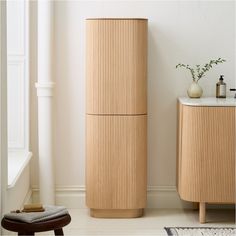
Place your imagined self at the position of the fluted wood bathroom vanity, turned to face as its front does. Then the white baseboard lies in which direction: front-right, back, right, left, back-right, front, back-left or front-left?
back-right

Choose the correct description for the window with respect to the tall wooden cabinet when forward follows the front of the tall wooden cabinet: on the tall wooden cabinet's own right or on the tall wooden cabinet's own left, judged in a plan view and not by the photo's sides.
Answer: on the tall wooden cabinet's own right

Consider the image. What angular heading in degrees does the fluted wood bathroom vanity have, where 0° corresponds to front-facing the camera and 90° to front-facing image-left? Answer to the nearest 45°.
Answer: approximately 0°

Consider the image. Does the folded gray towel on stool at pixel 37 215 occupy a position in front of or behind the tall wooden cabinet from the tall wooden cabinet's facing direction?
in front

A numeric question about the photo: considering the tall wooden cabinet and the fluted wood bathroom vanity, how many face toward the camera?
2

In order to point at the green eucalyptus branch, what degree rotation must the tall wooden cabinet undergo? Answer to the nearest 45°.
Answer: approximately 135° to its left

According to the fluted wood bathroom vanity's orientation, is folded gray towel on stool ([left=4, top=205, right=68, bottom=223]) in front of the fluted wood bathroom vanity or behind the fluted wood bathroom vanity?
in front

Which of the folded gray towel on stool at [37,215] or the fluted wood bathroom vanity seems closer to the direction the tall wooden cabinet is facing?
the folded gray towel on stool
